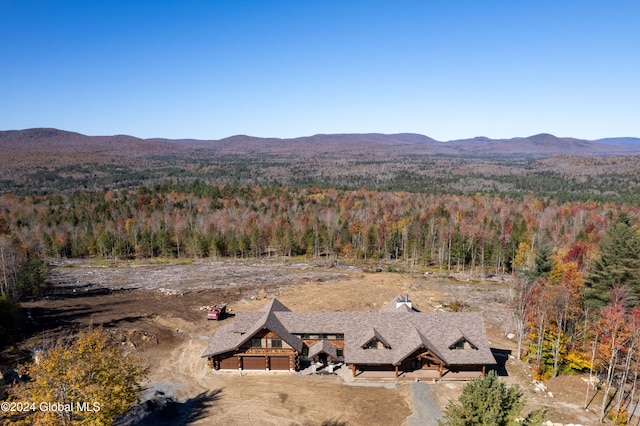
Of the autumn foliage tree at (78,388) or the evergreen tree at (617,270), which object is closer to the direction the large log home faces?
the autumn foliage tree

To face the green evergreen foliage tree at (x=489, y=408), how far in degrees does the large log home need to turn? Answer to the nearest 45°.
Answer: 0° — it already faces it

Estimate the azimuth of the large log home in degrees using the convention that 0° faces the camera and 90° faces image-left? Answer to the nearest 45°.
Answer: approximately 0°

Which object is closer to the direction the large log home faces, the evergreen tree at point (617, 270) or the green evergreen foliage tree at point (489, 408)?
the green evergreen foliage tree

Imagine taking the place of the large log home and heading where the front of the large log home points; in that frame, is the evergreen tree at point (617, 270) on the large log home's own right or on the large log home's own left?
on the large log home's own left

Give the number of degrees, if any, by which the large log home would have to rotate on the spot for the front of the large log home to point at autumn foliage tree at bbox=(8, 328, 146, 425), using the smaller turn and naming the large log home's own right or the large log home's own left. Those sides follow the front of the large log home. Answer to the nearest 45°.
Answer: approximately 45° to the large log home's own right
